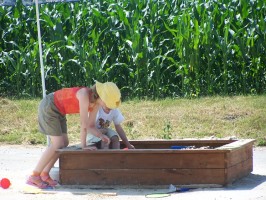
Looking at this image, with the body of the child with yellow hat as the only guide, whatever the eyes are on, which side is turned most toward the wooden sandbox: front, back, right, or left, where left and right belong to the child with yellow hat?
front
